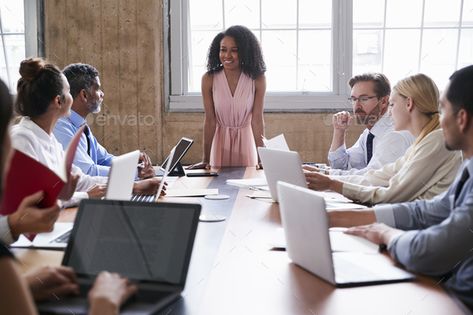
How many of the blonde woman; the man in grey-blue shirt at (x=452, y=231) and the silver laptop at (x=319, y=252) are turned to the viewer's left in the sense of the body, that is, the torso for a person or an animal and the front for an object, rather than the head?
2

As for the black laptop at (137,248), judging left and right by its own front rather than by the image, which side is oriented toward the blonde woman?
back

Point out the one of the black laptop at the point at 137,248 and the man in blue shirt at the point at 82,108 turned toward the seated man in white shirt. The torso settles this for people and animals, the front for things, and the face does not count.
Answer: the man in blue shirt

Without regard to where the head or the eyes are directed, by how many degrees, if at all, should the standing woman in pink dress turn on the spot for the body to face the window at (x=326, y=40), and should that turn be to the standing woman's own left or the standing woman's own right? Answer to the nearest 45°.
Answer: approximately 135° to the standing woman's own left

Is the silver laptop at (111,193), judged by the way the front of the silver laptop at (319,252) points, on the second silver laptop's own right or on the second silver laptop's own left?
on the second silver laptop's own left

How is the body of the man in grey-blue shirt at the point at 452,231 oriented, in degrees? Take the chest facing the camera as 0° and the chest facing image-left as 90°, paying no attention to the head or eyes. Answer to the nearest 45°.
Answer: approximately 90°

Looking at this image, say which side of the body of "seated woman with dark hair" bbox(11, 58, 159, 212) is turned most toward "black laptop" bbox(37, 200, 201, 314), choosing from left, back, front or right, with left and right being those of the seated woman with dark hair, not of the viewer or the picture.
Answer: right

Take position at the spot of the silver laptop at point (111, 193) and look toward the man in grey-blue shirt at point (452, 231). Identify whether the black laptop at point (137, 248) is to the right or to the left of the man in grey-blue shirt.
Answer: right

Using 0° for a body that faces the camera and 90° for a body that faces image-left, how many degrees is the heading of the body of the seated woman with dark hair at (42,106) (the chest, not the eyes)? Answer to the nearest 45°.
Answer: approximately 270°

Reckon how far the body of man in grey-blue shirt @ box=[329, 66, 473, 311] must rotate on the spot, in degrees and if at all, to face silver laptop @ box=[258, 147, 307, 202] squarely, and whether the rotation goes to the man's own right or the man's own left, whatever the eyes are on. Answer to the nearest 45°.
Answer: approximately 45° to the man's own right

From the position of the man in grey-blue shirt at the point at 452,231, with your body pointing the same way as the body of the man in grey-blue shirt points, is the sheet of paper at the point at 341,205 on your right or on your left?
on your right

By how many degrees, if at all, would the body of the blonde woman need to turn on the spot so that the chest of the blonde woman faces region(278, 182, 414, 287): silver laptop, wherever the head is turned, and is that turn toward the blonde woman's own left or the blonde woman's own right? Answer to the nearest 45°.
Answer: approximately 90° to the blonde woman's own left

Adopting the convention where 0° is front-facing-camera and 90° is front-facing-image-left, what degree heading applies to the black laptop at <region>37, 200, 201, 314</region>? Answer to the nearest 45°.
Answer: approximately 45°

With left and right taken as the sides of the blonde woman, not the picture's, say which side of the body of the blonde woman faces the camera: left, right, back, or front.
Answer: left

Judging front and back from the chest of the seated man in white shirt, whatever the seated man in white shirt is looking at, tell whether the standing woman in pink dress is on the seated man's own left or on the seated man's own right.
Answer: on the seated man's own right
